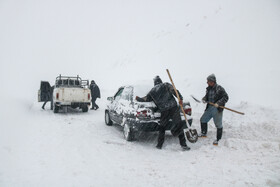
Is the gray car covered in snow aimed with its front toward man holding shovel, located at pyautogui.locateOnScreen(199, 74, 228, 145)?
no

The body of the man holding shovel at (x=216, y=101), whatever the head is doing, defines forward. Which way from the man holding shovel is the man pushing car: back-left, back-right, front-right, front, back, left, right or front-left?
front

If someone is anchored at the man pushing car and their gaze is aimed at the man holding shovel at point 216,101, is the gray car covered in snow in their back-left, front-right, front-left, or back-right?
back-left

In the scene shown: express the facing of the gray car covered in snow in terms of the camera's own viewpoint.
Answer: facing away from the viewer and to the left of the viewer

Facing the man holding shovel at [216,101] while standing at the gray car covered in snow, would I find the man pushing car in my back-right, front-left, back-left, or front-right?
front-right

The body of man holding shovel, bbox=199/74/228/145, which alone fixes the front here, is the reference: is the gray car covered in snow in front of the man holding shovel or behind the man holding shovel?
in front

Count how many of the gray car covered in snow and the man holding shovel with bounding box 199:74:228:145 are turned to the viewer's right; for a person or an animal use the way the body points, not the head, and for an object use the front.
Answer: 0

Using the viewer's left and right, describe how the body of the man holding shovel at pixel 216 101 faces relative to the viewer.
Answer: facing the viewer and to the left of the viewer

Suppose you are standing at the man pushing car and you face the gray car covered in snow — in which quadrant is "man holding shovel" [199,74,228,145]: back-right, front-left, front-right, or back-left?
back-right
